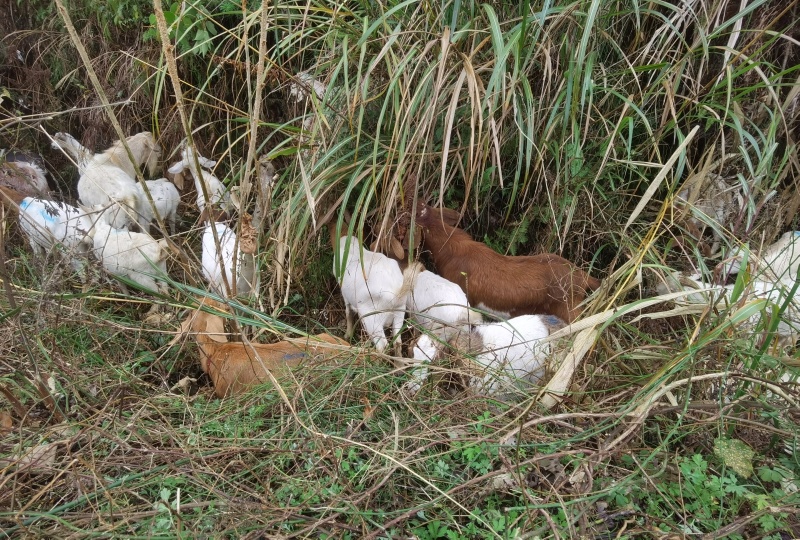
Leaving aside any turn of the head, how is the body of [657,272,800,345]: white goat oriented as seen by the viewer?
to the viewer's left

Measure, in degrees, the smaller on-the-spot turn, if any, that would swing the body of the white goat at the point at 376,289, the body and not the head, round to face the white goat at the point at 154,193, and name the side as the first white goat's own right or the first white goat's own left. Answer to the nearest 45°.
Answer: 0° — it already faces it

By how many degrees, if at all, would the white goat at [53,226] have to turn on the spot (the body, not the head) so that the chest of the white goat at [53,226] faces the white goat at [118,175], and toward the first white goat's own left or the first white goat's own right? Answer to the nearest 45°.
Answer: approximately 45° to the first white goat's own left

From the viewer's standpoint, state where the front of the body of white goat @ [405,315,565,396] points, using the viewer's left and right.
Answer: facing to the left of the viewer

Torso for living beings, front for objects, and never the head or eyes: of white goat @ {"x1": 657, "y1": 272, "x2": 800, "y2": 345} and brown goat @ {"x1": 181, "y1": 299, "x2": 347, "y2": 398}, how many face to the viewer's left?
2

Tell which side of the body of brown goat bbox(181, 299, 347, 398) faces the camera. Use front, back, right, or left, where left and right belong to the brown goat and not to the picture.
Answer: left
